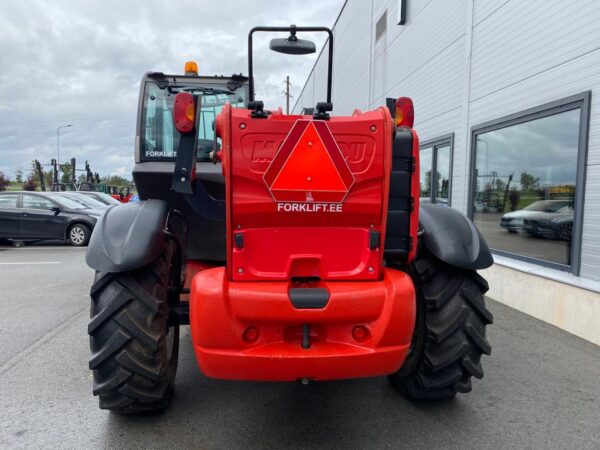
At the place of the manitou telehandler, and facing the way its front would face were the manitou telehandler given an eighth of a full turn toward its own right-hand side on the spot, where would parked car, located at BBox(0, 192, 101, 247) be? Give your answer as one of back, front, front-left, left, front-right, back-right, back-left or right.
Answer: left

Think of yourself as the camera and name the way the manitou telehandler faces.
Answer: facing away from the viewer
